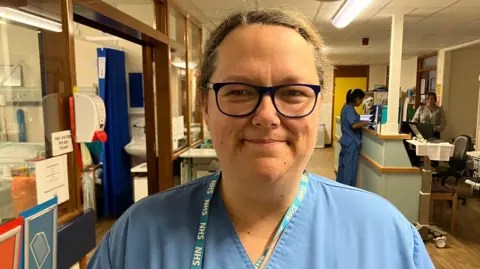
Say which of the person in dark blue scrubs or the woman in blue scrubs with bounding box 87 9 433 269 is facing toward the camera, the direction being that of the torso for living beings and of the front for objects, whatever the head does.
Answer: the woman in blue scrubs

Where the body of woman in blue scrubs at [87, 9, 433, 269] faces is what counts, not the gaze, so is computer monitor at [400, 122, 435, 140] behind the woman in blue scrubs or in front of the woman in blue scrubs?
behind

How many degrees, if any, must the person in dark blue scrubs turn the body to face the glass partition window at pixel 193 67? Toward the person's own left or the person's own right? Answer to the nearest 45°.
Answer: approximately 135° to the person's own right

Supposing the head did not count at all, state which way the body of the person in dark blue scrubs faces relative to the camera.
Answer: to the viewer's right

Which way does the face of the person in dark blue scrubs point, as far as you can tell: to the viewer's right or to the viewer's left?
to the viewer's right

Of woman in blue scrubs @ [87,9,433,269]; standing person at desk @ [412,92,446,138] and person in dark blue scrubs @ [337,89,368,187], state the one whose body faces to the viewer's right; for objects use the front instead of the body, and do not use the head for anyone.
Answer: the person in dark blue scrubs

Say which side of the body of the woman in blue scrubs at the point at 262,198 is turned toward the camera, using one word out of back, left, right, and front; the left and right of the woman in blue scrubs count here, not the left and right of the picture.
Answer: front

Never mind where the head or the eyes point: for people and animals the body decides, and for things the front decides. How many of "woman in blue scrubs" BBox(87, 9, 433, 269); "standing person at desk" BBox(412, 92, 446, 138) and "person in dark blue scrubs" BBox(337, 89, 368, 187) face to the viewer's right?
1

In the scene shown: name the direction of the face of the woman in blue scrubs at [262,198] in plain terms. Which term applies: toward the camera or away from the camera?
toward the camera

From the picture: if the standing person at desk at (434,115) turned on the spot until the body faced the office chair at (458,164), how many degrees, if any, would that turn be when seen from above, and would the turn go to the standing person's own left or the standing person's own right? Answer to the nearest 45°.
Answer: approximately 45° to the standing person's own left

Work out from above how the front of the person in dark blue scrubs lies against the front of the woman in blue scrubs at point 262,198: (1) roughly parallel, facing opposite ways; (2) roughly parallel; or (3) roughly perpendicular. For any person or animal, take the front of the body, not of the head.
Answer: roughly perpendicular

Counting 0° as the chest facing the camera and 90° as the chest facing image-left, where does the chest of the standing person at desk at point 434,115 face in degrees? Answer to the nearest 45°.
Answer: approximately 45°
